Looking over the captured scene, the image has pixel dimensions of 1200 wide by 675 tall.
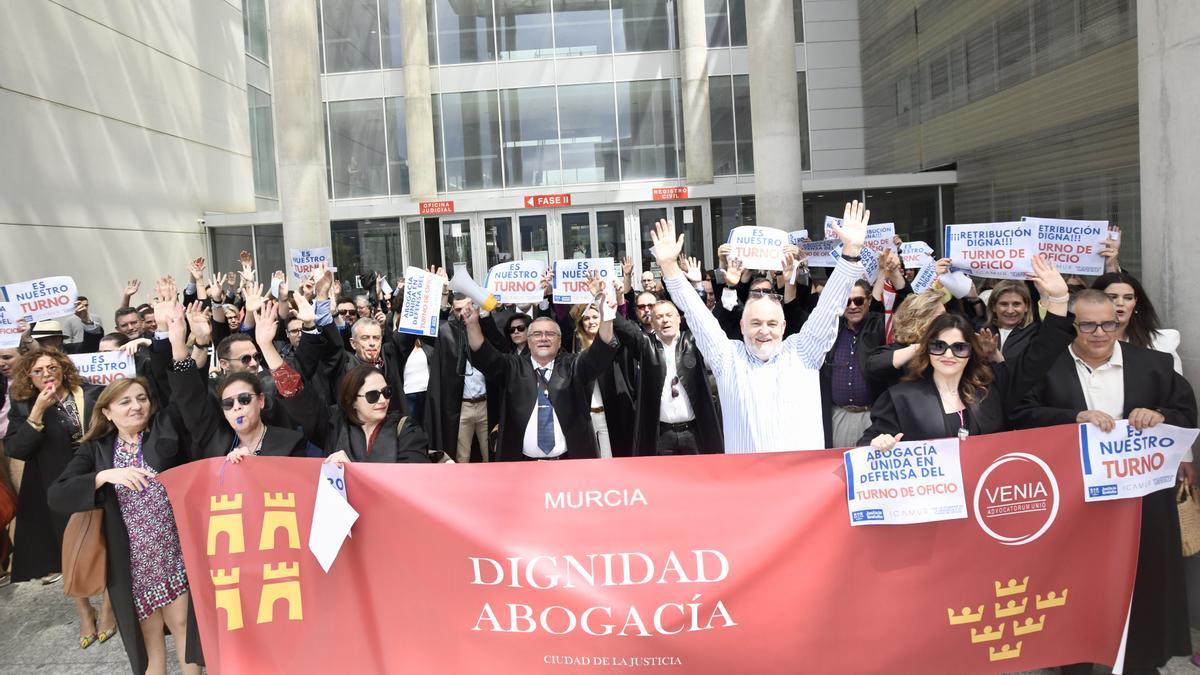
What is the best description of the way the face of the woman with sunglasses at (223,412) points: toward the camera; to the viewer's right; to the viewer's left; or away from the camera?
toward the camera

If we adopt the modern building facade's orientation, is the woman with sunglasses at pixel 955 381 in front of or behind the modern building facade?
in front

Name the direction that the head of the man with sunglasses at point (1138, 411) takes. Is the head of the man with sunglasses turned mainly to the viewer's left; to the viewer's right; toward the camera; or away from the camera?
toward the camera

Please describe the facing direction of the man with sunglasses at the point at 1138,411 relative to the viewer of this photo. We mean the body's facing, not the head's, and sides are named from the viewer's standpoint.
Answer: facing the viewer

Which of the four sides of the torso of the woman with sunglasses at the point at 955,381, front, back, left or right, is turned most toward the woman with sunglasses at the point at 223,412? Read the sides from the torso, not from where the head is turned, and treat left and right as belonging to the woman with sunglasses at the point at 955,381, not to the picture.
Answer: right

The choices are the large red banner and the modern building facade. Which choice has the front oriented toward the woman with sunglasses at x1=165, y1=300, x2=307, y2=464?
the modern building facade

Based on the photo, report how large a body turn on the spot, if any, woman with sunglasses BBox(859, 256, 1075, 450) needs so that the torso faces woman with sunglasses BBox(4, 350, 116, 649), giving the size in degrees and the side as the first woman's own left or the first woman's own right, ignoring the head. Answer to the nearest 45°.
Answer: approximately 90° to the first woman's own right

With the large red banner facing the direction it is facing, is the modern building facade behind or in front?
behind

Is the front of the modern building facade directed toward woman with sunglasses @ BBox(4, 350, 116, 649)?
yes

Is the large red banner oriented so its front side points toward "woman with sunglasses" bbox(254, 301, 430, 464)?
no

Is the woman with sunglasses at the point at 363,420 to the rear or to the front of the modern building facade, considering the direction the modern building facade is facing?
to the front

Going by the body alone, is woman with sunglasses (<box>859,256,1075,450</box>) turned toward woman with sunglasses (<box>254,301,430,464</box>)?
no

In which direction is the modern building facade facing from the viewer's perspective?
toward the camera

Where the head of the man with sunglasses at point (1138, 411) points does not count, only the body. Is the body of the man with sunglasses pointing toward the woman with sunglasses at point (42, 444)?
no

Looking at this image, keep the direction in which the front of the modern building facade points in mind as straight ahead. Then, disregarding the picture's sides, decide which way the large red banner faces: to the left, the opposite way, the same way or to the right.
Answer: the same way

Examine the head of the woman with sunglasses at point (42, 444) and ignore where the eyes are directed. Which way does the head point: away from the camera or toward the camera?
toward the camera

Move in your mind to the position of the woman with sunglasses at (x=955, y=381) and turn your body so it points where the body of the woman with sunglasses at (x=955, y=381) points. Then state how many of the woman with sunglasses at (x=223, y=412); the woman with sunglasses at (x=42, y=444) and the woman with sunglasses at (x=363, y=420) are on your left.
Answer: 0
